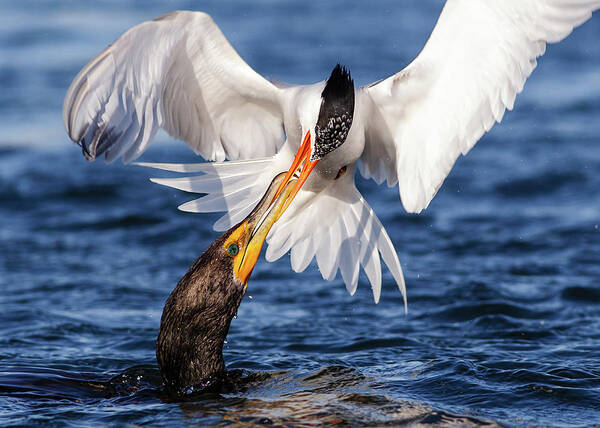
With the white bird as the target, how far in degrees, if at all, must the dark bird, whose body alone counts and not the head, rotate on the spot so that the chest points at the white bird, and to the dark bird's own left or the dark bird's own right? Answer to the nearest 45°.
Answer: approximately 45° to the dark bird's own left

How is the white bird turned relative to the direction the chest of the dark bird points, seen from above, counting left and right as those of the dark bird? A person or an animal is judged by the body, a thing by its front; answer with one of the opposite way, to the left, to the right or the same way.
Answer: to the right

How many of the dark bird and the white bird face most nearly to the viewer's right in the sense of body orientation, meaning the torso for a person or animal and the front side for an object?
1

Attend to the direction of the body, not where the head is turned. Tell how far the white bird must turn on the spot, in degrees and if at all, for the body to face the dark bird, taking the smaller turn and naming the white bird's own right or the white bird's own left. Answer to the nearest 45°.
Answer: approximately 45° to the white bird's own right

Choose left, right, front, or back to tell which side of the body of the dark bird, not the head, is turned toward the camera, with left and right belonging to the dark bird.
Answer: right

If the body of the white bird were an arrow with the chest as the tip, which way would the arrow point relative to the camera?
toward the camera
